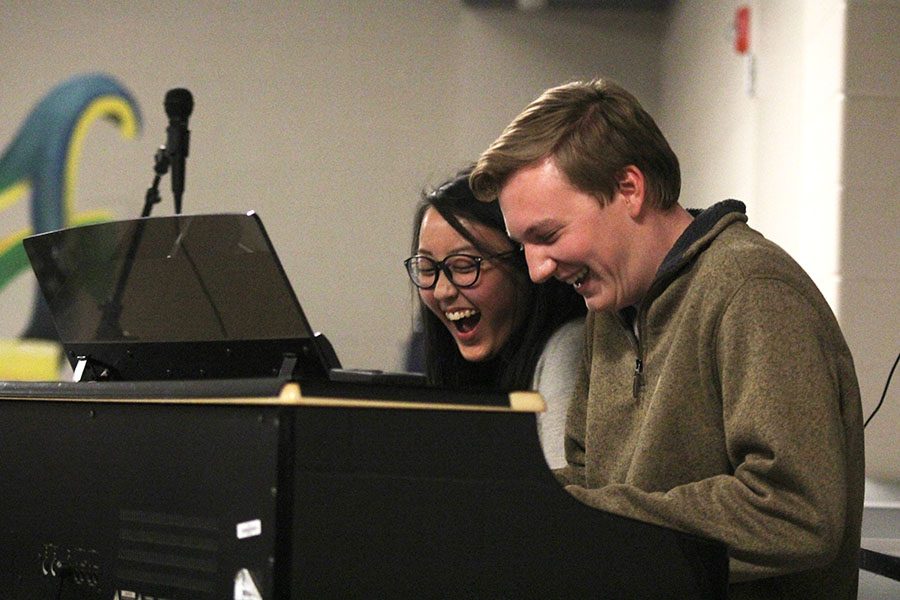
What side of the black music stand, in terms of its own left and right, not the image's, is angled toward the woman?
front

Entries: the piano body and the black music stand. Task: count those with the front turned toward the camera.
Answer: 0

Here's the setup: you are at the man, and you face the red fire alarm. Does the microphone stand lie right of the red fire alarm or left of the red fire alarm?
left

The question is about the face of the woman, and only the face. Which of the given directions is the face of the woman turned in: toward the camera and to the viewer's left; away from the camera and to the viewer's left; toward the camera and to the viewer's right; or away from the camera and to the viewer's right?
toward the camera and to the viewer's left

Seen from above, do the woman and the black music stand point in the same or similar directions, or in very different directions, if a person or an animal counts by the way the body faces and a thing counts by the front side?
very different directions

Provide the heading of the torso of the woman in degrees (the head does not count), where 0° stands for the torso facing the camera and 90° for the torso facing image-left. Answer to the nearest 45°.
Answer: approximately 45°

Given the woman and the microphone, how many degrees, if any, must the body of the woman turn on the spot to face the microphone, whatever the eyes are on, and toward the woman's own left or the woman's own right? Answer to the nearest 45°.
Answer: approximately 90° to the woman's own right

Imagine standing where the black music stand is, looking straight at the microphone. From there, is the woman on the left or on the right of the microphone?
right

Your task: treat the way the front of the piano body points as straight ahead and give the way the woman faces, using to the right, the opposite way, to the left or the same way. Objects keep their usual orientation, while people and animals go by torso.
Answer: the opposite way

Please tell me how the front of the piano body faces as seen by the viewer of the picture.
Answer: facing away from the viewer and to the right of the viewer

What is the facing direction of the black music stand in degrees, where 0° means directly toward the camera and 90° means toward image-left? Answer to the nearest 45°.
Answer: approximately 225°
